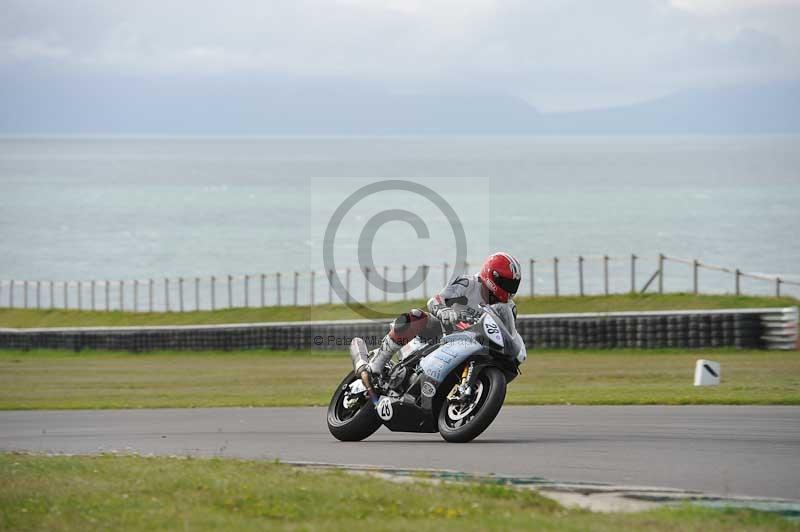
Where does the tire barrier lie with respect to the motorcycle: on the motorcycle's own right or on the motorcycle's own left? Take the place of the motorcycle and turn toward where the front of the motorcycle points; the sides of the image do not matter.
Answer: on the motorcycle's own left

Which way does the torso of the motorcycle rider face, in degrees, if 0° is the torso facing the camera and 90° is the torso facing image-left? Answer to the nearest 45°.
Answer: approximately 315°

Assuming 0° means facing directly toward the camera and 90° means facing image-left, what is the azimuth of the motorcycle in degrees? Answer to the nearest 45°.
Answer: approximately 315°
